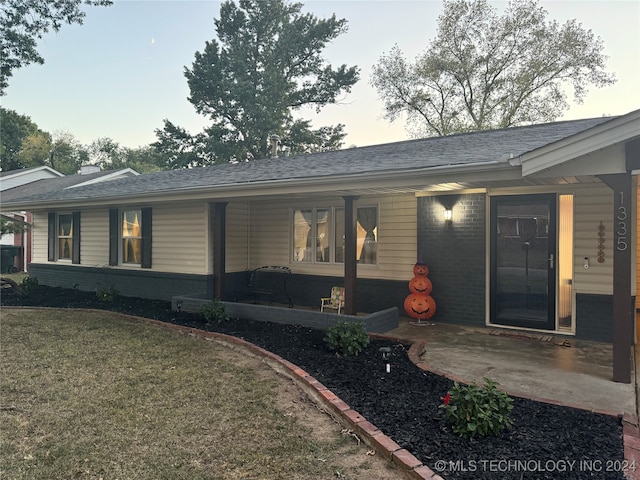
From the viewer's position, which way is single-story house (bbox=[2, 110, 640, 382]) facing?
facing the viewer and to the left of the viewer

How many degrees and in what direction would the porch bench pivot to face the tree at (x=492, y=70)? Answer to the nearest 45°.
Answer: approximately 180°

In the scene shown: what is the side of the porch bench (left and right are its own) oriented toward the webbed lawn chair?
left

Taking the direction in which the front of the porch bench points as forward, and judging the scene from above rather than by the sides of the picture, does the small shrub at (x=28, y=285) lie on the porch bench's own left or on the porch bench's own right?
on the porch bench's own right

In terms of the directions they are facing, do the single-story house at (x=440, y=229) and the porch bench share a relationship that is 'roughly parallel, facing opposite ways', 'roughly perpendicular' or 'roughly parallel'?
roughly parallel

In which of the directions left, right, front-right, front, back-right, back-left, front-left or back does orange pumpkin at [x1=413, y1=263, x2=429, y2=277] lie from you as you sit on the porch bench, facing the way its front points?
left

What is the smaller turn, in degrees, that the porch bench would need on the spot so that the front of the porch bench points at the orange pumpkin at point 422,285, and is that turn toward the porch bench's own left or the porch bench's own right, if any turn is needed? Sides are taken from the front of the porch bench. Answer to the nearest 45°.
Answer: approximately 90° to the porch bench's own left

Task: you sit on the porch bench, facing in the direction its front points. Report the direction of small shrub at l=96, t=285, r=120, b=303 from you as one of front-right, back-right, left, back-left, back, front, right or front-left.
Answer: front-right

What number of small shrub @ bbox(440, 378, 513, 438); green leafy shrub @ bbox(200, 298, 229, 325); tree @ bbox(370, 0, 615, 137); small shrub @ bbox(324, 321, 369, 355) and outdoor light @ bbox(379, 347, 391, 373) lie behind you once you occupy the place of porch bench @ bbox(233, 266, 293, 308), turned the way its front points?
1
